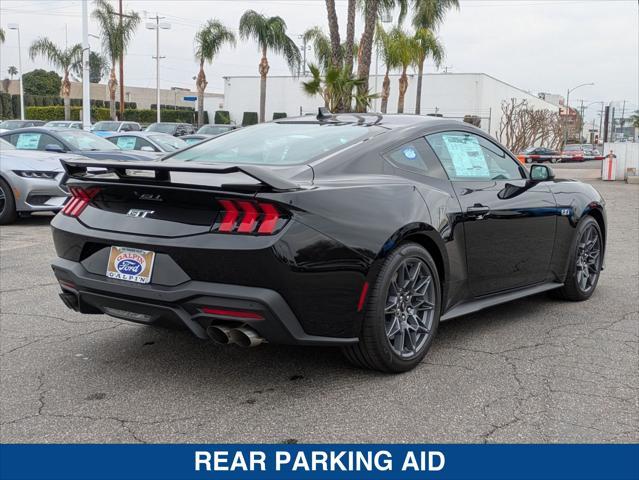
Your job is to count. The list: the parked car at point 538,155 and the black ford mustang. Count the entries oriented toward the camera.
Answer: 0

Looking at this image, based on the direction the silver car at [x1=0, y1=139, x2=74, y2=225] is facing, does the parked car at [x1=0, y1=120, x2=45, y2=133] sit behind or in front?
behind

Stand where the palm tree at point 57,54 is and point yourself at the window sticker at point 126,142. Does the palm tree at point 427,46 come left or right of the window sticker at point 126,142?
left

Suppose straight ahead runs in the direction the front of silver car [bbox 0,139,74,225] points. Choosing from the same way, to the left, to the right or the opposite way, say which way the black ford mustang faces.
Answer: to the left

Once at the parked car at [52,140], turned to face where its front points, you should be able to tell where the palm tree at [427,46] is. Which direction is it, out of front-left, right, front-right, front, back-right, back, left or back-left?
left

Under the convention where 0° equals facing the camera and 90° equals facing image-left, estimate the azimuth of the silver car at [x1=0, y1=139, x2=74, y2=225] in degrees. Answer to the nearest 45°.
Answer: approximately 315°

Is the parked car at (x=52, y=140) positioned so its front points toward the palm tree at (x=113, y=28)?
no

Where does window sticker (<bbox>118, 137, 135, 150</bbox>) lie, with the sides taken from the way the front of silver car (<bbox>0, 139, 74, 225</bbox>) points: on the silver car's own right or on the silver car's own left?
on the silver car's own left

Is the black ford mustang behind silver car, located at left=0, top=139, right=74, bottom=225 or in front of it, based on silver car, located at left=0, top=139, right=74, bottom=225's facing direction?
in front

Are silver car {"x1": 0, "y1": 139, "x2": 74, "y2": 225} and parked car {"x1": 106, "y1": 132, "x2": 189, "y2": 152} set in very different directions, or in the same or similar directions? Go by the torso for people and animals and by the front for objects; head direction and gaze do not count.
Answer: same or similar directions

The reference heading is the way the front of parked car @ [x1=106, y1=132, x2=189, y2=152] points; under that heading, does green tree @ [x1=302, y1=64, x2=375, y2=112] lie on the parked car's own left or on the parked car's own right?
on the parked car's own left

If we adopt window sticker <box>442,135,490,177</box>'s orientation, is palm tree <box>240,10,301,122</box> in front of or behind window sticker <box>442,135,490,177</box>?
behind

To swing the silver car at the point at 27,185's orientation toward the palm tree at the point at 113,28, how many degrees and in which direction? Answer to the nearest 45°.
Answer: approximately 135° to its left

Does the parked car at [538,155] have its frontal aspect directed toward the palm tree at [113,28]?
no

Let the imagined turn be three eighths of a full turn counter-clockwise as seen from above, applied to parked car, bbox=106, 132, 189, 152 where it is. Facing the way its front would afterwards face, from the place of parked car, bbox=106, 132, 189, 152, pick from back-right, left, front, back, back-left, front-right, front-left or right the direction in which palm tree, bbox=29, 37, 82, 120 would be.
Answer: front

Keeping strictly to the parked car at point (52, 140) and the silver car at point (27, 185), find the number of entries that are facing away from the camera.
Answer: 0

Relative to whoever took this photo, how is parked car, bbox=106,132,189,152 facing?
facing the viewer and to the right of the viewer

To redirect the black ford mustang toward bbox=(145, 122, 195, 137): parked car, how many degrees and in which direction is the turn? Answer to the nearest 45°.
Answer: approximately 45° to its left
